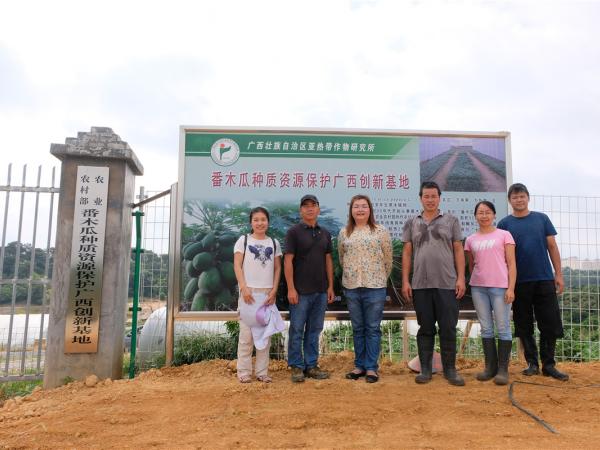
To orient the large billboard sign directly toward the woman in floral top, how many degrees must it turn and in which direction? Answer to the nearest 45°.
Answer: approximately 45° to its left

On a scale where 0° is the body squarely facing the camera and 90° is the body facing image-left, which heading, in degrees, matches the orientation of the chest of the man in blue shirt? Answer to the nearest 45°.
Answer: approximately 0°

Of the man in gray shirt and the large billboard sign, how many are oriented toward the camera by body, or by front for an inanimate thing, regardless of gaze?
2

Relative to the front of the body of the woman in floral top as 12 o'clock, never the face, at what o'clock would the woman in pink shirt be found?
The woman in pink shirt is roughly at 9 o'clock from the woman in floral top.
